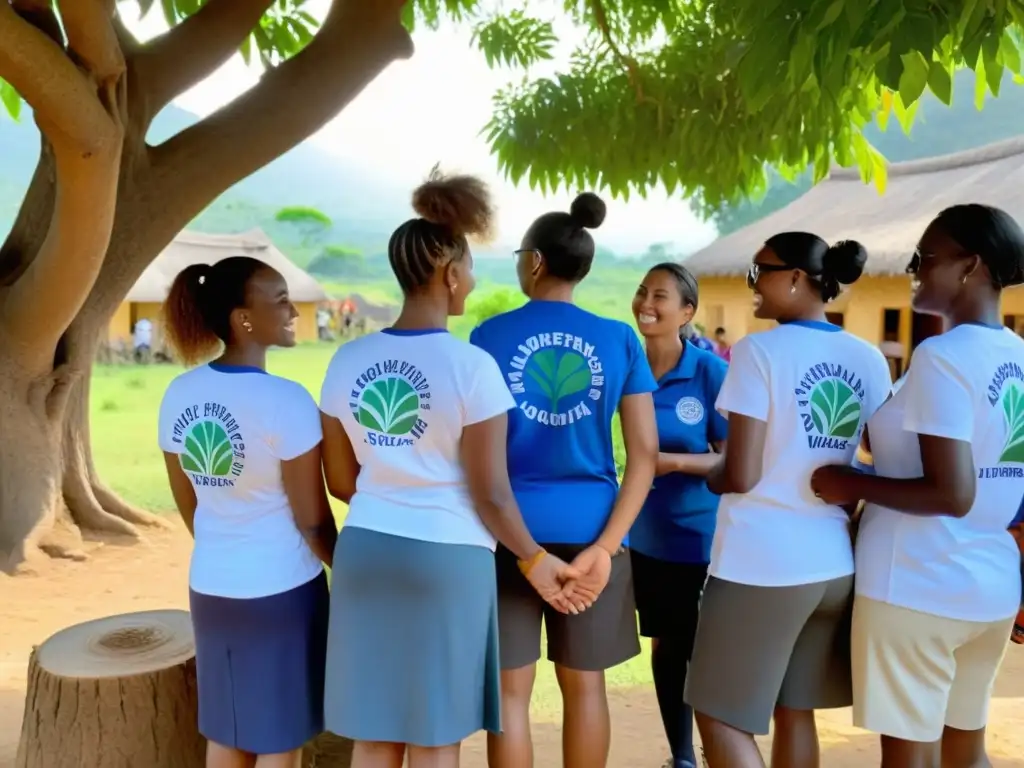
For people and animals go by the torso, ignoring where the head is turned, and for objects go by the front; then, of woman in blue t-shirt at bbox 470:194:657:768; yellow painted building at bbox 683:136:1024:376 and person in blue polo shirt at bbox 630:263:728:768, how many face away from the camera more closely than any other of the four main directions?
1

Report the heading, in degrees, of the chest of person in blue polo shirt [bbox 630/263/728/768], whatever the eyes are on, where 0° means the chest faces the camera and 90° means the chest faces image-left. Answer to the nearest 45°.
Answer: approximately 45°

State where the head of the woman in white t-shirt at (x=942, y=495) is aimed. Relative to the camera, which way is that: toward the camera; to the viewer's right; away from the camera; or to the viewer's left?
to the viewer's left

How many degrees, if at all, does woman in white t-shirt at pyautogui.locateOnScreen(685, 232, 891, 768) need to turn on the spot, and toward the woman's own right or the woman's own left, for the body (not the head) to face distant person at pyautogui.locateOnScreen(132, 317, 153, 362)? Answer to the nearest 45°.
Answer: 0° — they already face them

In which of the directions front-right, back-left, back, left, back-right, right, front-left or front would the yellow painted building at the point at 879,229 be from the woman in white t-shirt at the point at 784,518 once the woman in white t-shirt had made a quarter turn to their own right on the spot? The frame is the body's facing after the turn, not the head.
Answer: front-left

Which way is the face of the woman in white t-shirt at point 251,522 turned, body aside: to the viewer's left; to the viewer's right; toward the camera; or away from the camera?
to the viewer's right

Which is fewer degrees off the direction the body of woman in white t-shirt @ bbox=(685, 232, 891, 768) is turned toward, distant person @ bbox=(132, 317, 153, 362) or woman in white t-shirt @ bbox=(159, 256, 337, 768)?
the distant person

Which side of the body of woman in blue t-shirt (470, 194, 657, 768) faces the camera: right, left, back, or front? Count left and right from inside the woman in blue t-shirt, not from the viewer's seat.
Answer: back

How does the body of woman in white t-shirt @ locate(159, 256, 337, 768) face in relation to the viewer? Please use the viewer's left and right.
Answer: facing away from the viewer and to the right of the viewer

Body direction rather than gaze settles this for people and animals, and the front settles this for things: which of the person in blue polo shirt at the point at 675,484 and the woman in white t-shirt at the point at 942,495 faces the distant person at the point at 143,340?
the woman in white t-shirt

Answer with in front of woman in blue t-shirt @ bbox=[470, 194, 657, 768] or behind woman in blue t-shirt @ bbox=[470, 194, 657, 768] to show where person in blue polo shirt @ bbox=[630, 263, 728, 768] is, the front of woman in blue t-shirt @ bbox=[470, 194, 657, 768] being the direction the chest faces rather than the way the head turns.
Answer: in front

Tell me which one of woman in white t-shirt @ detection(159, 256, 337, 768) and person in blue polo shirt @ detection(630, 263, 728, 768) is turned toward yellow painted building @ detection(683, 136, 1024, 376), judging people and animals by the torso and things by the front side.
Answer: the woman in white t-shirt

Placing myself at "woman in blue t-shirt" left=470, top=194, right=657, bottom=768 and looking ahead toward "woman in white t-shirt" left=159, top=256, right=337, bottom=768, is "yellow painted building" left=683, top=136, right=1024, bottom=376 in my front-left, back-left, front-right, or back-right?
back-right

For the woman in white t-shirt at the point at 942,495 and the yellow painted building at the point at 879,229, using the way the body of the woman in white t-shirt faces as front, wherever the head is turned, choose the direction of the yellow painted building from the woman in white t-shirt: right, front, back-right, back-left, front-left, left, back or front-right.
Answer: front-right

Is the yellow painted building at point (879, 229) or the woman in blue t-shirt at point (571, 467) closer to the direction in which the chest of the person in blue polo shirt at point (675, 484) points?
the woman in blue t-shirt
